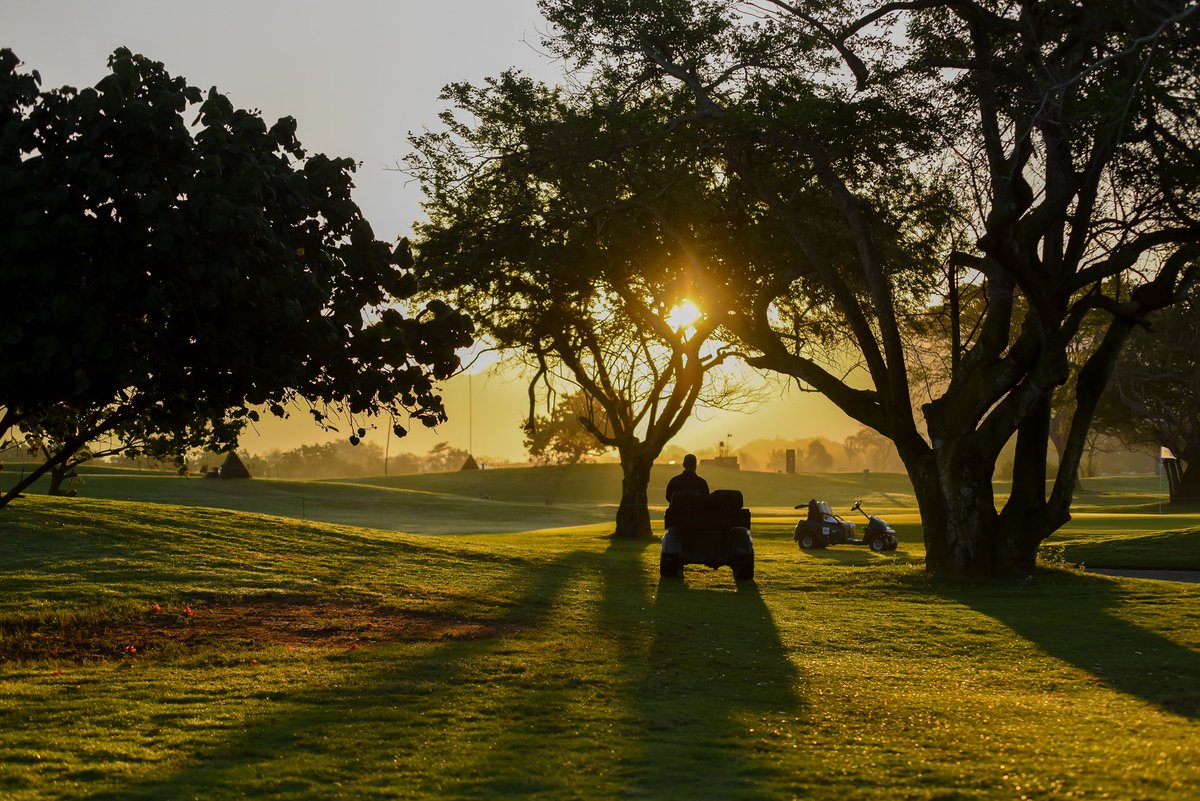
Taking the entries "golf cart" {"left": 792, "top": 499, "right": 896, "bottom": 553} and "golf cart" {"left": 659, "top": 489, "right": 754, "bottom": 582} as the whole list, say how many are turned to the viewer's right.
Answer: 1

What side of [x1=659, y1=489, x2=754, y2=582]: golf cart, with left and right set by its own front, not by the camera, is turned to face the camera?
back

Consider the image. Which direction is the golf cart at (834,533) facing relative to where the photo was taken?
to the viewer's right

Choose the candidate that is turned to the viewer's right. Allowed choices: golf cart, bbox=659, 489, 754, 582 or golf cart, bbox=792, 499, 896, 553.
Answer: golf cart, bbox=792, 499, 896, 553

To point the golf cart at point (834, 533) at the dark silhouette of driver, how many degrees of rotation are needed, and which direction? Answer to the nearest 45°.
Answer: approximately 90° to its right

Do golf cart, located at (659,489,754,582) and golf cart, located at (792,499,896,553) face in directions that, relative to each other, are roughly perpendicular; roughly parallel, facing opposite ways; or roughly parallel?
roughly perpendicular
